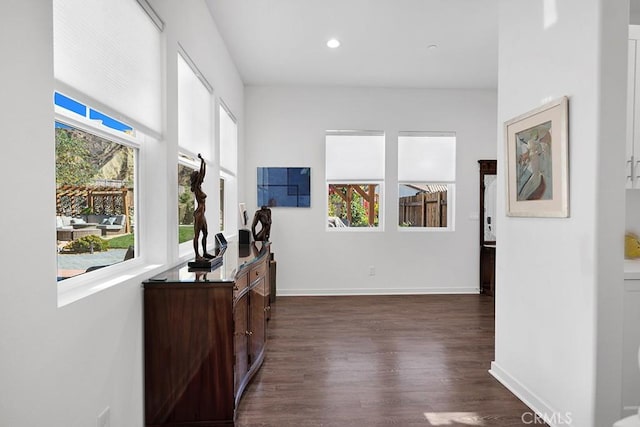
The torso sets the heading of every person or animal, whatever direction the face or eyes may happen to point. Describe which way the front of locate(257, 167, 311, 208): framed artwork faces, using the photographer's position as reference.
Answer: facing the viewer

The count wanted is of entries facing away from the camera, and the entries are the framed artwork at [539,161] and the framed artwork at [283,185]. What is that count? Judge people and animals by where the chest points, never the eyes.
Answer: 0

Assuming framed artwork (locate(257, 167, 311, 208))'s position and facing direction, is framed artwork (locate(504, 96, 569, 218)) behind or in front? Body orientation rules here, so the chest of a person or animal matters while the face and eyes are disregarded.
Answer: in front

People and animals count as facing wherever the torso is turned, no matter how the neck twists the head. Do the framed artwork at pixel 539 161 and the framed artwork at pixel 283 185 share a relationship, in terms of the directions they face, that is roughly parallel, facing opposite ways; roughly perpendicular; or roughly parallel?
roughly perpendicular

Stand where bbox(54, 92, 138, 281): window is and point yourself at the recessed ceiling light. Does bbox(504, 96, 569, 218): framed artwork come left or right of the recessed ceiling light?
right

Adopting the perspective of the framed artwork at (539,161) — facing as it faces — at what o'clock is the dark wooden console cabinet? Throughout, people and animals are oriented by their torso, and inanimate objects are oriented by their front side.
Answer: The dark wooden console cabinet is roughly at 12 o'clock from the framed artwork.

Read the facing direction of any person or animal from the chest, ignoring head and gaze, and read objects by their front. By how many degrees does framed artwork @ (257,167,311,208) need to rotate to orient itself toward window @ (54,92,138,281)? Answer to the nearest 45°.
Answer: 0° — it already faces it

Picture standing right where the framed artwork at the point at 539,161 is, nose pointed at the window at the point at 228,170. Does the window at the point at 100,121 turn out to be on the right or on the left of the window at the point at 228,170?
left

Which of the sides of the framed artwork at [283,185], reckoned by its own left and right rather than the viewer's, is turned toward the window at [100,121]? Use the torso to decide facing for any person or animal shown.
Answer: front

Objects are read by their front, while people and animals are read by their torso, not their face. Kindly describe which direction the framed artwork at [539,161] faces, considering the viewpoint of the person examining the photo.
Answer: facing the viewer and to the left of the viewer

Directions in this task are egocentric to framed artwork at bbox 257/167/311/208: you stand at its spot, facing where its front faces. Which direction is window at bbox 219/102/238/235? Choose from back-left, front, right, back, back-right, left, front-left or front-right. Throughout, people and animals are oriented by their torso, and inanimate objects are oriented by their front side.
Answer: front-right

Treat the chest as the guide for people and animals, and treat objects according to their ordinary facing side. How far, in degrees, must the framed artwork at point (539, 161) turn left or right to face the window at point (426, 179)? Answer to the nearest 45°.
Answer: approximately 90° to its right

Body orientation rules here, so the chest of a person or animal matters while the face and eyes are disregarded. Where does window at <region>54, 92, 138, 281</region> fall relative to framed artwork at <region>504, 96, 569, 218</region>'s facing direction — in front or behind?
in front

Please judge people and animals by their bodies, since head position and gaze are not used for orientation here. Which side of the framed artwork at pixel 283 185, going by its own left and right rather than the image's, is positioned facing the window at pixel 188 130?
front
